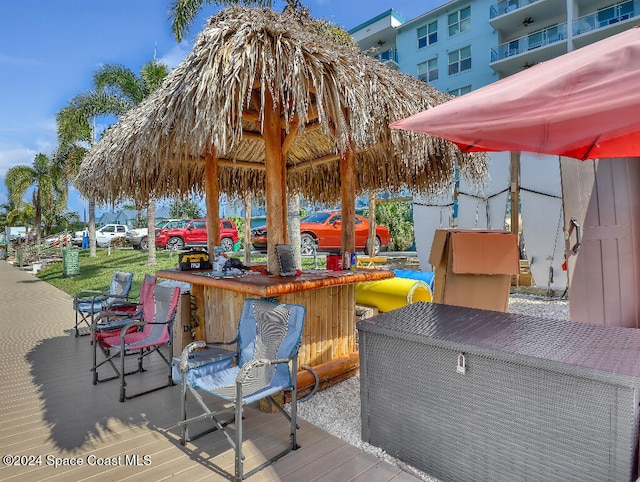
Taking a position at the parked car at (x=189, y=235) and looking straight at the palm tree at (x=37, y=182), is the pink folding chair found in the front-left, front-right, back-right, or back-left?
back-left

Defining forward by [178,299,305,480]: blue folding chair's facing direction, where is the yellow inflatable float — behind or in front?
behind

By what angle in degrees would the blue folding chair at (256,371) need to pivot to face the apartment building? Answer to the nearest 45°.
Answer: approximately 180°

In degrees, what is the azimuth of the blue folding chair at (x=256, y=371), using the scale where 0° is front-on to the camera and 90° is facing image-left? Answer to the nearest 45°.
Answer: approximately 45°

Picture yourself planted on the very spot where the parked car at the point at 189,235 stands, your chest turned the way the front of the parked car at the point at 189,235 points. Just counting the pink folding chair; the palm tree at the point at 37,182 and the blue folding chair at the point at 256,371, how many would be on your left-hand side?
2

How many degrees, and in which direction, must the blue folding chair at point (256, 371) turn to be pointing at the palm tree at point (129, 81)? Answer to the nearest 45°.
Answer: approximately 135° to its right

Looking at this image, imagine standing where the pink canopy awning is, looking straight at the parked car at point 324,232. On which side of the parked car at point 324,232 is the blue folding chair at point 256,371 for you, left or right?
left

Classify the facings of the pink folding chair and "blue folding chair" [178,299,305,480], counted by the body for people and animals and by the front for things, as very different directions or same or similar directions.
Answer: same or similar directions

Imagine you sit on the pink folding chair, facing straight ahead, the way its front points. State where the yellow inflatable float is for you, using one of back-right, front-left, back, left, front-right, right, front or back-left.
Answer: back-left

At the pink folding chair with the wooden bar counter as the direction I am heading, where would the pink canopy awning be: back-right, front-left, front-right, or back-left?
front-right

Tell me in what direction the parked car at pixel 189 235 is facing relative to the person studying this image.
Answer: facing to the left of the viewer
